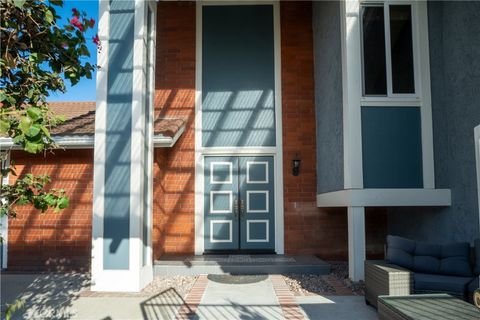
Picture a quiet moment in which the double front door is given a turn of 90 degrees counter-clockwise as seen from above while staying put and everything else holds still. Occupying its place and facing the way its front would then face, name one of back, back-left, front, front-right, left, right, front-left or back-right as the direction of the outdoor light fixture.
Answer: front

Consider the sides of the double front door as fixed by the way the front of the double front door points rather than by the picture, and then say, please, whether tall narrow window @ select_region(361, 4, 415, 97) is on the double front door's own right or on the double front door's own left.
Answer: on the double front door's own left

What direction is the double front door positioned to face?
toward the camera

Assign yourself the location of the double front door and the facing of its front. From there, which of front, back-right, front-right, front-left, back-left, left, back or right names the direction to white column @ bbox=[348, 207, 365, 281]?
front-left

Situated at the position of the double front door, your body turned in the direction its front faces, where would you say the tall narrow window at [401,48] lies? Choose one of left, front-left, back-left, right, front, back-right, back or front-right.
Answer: front-left

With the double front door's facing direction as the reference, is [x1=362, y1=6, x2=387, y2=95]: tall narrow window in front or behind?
in front

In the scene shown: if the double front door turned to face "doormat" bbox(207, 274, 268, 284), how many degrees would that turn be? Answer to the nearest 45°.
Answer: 0° — it already faces it

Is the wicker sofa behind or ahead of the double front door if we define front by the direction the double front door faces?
ahead
